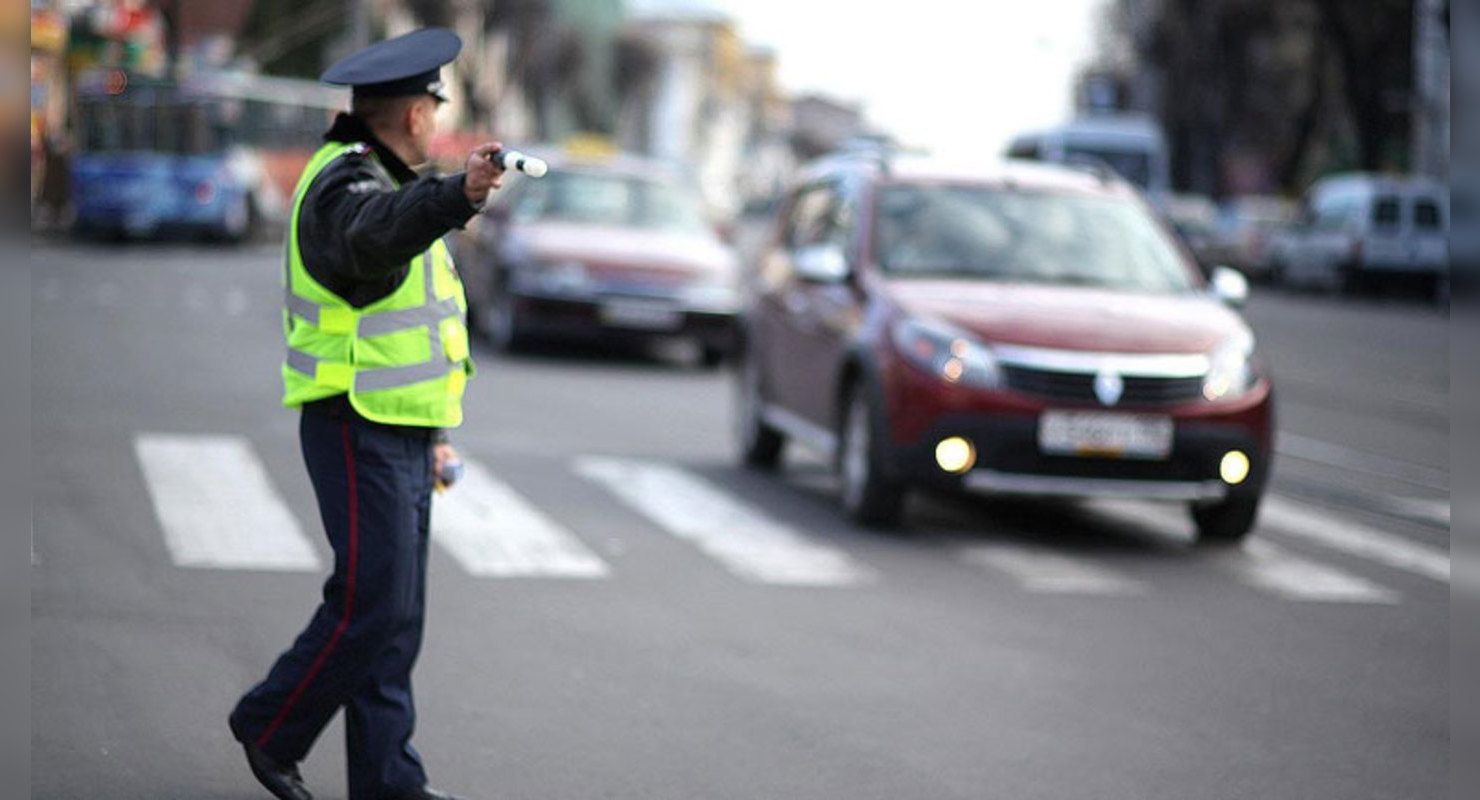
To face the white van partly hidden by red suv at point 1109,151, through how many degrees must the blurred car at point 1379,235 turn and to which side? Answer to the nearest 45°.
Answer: approximately 45° to its left

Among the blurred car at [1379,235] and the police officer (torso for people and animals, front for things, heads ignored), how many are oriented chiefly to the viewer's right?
1

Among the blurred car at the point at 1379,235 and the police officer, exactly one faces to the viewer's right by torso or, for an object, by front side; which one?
the police officer

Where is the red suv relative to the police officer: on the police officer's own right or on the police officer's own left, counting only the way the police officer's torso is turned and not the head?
on the police officer's own left

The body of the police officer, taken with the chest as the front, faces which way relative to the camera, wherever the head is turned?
to the viewer's right

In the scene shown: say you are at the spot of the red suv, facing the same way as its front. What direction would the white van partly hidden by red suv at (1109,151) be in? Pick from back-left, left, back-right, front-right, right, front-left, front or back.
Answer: back-left

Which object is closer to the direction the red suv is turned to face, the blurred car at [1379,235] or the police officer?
the police officer

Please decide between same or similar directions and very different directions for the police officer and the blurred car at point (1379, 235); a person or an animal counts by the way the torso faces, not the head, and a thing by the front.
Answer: very different directions

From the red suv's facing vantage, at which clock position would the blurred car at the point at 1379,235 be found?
The blurred car is roughly at 8 o'clock from the red suv.

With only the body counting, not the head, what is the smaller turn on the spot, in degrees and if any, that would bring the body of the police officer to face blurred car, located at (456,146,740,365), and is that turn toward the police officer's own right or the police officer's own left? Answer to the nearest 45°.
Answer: approximately 90° to the police officer's own left
